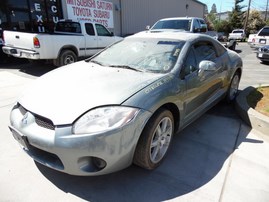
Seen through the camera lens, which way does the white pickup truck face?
facing away from the viewer and to the right of the viewer

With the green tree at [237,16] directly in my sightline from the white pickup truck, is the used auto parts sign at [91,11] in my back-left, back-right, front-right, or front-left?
front-left

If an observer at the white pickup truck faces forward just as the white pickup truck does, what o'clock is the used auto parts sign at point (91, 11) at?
The used auto parts sign is roughly at 11 o'clock from the white pickup truck.

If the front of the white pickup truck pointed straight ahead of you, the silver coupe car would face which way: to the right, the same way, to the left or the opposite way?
the opposite way

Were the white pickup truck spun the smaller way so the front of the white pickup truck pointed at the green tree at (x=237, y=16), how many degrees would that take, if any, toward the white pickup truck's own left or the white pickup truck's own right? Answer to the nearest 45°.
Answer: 0° — it already faces it

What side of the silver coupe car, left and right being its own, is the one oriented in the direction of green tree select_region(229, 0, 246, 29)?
back

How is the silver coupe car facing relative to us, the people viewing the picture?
facing the viewer and to the left of the viewer

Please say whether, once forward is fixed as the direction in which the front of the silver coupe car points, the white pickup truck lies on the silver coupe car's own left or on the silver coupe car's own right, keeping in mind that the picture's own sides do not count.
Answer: on the silver coupe car's own right

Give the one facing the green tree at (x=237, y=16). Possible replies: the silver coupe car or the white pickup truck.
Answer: the white pickup truck

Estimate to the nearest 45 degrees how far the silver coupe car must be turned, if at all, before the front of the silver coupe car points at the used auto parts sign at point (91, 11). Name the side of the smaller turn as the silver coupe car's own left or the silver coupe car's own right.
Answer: approximately 135° to the silver coupe car's own right
